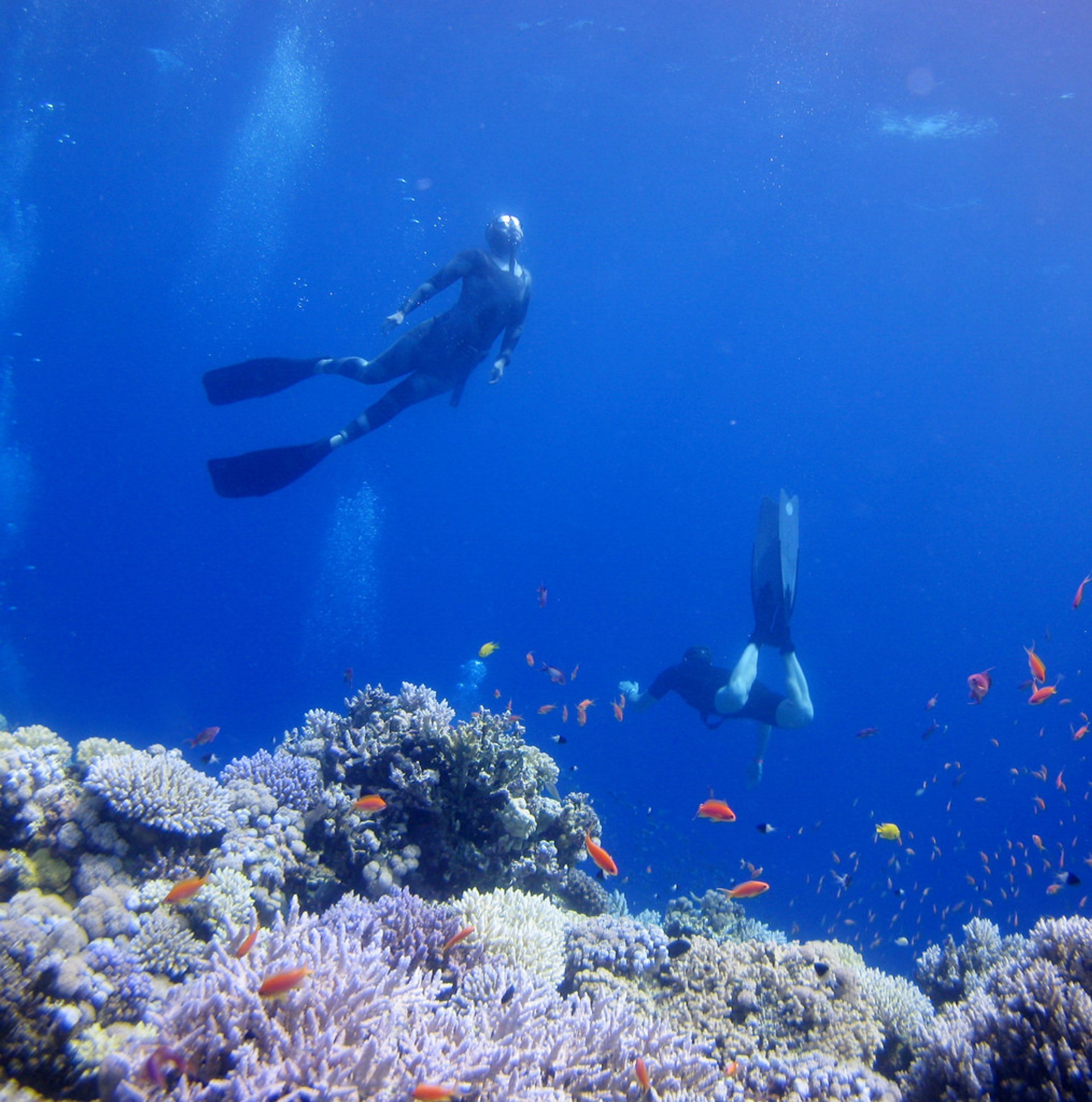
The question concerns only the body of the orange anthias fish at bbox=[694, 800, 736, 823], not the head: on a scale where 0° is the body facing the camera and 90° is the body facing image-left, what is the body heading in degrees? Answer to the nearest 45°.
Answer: approximately 270°

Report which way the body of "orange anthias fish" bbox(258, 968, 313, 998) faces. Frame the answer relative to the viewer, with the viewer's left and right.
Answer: facing to the left of the viewer

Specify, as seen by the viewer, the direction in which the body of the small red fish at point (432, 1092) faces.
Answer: to the viewer's left

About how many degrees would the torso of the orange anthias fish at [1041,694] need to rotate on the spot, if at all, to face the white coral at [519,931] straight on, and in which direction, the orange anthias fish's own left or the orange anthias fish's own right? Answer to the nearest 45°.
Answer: approximately 45° to the orange anthias fish's own left

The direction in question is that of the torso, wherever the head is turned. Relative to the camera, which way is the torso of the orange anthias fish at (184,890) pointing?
to the viewer's left

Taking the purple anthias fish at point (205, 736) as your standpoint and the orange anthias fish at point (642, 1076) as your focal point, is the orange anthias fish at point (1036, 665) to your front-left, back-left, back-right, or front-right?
front-left

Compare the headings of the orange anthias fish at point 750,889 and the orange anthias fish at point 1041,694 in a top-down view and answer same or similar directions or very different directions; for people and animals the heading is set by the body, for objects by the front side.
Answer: very different directions
